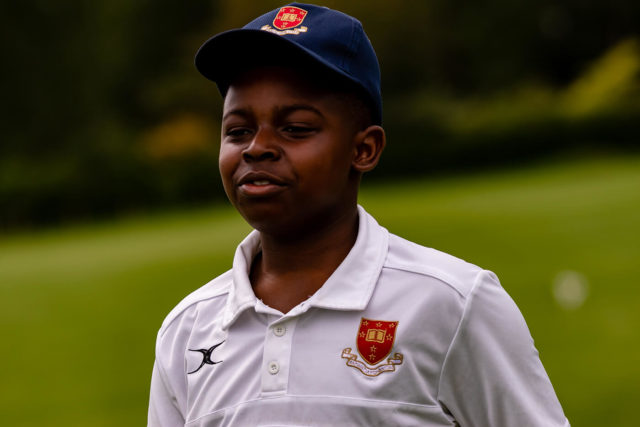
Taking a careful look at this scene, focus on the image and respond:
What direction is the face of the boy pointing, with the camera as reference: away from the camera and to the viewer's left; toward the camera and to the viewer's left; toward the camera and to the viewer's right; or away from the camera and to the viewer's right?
toward the camera and to the viewer's left

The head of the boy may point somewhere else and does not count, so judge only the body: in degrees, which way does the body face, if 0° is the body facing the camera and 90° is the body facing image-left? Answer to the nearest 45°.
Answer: approximately 45°
